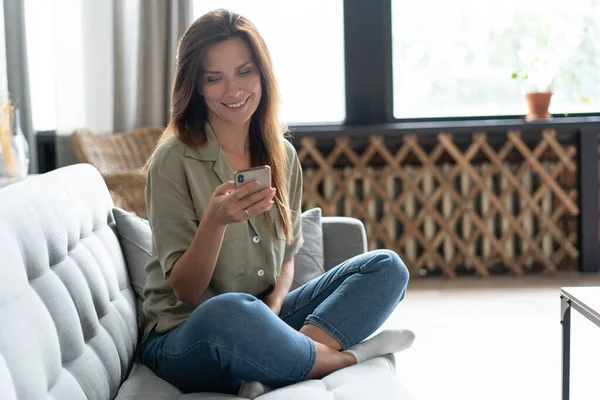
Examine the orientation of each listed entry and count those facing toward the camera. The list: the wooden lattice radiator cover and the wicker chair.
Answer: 2

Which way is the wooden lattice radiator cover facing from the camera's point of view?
toward the camera

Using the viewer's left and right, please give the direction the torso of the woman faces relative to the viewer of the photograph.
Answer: facing the viewer and to the right of the viewer

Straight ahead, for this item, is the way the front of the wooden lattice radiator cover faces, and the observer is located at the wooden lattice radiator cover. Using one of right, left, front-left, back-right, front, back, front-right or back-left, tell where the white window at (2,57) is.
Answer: right

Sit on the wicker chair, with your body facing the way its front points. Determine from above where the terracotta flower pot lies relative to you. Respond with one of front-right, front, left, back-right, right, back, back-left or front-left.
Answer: left

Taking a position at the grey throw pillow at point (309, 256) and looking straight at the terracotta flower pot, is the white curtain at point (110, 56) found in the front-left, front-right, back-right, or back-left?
front-left

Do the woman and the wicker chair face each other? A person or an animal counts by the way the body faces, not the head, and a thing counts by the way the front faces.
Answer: no

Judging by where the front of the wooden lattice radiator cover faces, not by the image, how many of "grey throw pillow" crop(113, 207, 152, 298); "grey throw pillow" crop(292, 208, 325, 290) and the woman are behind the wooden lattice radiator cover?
0

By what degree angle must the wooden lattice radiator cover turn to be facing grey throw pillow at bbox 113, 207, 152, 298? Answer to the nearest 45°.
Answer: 0° — it already faces it

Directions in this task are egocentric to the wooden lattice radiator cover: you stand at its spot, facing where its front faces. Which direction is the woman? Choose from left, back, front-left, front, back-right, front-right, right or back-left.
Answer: front

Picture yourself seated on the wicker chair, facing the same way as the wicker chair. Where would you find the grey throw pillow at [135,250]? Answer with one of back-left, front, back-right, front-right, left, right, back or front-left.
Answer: front

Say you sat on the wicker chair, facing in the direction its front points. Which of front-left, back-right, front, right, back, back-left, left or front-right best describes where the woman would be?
front

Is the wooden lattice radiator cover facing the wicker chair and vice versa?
no

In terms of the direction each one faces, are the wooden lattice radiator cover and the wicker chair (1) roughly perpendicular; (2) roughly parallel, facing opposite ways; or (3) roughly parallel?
roughly parallel

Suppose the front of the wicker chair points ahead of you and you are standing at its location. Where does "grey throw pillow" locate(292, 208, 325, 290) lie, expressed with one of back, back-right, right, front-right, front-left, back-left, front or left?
front

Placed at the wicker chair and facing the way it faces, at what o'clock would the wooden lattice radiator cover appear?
The wooden lattice radiator cover is roughly at 9 o'clock from the wicker chair.
